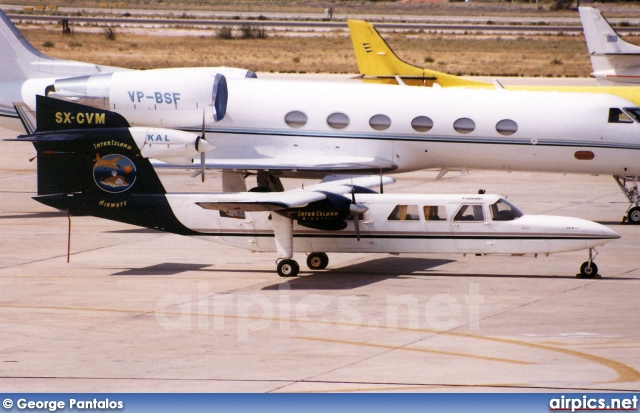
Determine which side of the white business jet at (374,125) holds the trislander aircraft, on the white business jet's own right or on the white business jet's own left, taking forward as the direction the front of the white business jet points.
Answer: on the white business jet's own right

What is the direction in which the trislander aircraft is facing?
to the viewer's right

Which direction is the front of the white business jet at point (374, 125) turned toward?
to the viewer's right

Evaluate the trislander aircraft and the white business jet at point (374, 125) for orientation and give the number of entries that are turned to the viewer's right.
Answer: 2

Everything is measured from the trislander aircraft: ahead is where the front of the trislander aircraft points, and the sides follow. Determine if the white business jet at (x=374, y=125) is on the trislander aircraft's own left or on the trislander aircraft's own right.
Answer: on the trislander aircraft's own left
